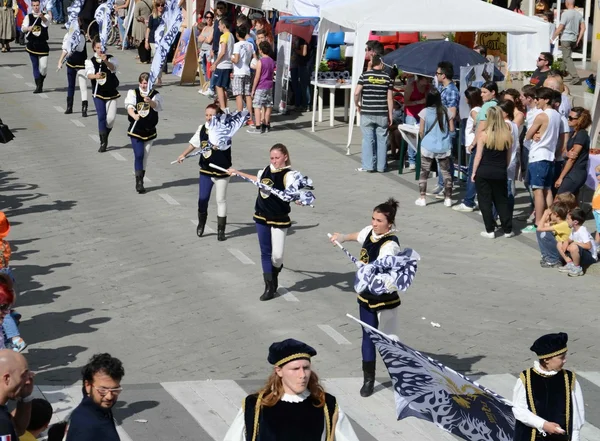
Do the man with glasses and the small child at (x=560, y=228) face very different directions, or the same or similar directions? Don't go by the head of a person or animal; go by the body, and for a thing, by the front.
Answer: very different directions

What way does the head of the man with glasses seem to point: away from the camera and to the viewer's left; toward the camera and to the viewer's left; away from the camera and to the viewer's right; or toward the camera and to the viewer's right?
toward the camera and to the viewer's right

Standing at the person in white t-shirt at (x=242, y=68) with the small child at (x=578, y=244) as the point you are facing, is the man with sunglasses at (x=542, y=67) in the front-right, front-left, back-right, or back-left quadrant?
front-left

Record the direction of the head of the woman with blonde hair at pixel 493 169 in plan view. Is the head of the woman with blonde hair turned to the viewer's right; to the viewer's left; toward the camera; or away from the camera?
away from the camera

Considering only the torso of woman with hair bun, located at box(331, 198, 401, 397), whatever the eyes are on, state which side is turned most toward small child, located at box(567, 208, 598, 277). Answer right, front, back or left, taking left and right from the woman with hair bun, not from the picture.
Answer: back

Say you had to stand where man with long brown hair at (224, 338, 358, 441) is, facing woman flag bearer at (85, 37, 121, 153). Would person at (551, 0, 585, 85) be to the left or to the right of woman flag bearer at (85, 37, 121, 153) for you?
right

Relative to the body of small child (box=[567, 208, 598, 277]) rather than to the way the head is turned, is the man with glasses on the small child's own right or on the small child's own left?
on the small child's own left

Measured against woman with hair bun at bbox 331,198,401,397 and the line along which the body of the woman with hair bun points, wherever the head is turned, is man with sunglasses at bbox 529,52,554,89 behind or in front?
behind

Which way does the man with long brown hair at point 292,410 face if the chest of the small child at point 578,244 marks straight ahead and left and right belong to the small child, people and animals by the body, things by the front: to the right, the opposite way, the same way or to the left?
to the left

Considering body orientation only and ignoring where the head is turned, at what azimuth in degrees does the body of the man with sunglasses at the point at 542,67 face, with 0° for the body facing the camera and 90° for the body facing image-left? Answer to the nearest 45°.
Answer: approximately 45°

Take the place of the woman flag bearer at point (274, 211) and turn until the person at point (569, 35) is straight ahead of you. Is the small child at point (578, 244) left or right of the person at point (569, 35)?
right

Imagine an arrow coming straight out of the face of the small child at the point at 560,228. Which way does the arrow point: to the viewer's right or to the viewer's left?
to the viewer's left

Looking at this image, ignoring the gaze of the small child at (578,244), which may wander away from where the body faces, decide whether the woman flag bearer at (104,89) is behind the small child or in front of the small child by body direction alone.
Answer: in front

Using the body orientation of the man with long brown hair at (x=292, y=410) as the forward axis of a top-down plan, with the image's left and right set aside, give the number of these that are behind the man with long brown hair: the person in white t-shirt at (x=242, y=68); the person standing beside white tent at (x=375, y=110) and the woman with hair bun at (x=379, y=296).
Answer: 3

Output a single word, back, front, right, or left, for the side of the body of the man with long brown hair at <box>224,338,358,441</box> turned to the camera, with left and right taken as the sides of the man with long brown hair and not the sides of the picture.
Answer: front

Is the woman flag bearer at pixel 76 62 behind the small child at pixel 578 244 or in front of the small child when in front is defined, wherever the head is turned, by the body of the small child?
in front
